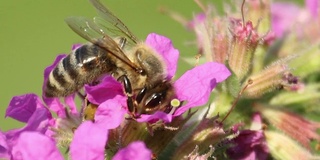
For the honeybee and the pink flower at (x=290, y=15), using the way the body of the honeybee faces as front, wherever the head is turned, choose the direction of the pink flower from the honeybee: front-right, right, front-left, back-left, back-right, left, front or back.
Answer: front-left

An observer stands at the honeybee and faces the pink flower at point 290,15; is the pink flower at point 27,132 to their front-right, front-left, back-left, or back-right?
back-left

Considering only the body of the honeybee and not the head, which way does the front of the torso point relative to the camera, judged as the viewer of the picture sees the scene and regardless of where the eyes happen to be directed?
to the viewer's right
